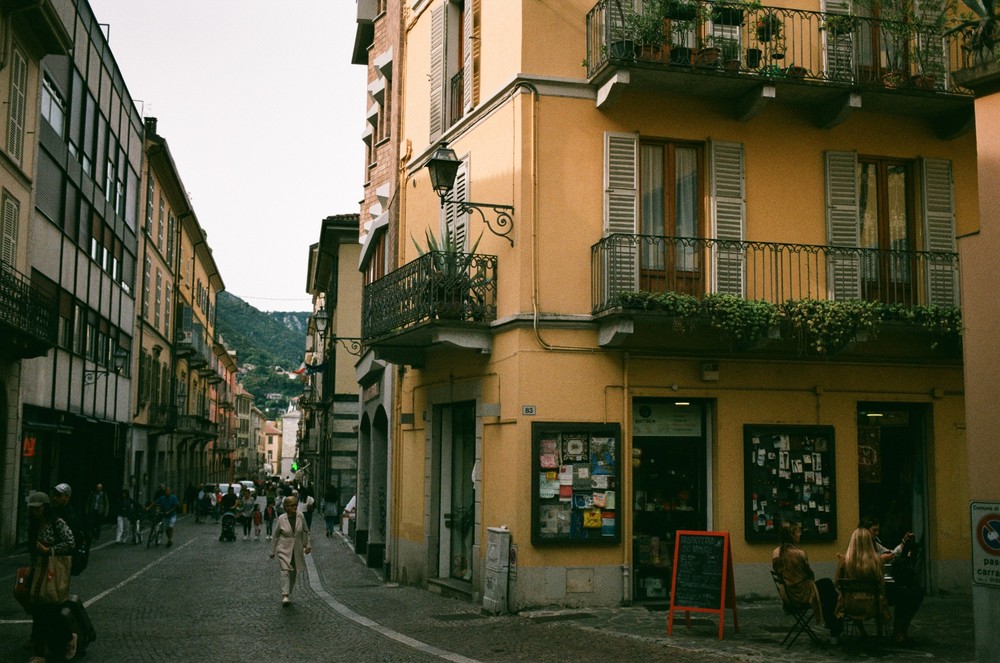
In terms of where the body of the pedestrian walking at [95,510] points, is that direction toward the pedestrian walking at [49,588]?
yes

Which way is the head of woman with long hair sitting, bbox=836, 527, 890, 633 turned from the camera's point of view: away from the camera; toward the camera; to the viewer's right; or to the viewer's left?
away from the camera

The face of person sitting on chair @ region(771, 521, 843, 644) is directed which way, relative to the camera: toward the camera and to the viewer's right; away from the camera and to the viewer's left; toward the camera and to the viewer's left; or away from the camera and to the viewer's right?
away from the camera and to the viewer's right

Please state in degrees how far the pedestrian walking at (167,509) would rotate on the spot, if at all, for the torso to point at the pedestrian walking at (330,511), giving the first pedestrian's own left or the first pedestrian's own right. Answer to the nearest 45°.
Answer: approximately 135° to the first pedestrian's own left

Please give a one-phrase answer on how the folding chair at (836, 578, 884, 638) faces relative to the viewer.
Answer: facing away from the viewer

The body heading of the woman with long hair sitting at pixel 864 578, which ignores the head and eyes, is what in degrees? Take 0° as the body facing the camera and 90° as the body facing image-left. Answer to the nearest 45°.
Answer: approximately 180°
